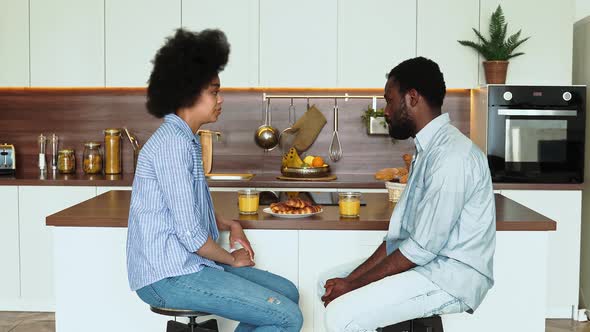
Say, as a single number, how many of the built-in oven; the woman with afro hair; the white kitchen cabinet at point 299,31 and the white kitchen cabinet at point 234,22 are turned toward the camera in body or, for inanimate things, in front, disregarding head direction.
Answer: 3

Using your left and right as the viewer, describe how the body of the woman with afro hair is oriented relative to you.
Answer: facing to the right of the viewer

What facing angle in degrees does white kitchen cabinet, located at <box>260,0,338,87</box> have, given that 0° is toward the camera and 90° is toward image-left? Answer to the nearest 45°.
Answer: approximately 0°

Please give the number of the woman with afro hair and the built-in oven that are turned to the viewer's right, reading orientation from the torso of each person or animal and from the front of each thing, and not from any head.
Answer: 1

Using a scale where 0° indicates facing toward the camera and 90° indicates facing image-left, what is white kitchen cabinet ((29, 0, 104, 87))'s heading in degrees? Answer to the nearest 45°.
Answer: approximately 0°

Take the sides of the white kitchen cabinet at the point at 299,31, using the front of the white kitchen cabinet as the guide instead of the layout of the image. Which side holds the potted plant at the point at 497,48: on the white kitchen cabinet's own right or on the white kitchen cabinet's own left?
on the white kitchen cabinet's own left

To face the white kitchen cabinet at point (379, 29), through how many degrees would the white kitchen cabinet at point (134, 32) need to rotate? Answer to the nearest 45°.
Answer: approximately 90° to its left

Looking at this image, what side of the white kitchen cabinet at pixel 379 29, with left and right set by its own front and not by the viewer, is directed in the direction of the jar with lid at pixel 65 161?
right

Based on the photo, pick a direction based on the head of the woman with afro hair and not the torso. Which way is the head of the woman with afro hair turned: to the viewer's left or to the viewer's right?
to the viewer's right

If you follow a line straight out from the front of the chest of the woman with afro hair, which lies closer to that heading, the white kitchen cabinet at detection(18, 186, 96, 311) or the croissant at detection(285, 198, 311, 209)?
the croissant
